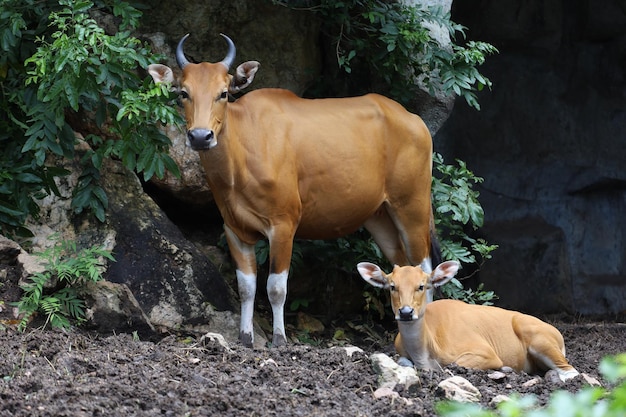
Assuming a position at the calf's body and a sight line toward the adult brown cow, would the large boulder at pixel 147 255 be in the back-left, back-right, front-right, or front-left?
front-left

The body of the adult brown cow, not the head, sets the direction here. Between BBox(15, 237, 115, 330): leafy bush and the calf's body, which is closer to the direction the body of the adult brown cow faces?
the leafy bush

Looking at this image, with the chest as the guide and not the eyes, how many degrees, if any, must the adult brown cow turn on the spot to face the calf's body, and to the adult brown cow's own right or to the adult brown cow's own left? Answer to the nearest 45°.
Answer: approximately 90° to the adult brown cow's own left

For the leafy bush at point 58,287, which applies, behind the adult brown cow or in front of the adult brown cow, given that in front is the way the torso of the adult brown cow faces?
in front

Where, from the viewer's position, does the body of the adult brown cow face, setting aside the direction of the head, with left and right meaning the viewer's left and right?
facing the viewer and to the left of the viewer
